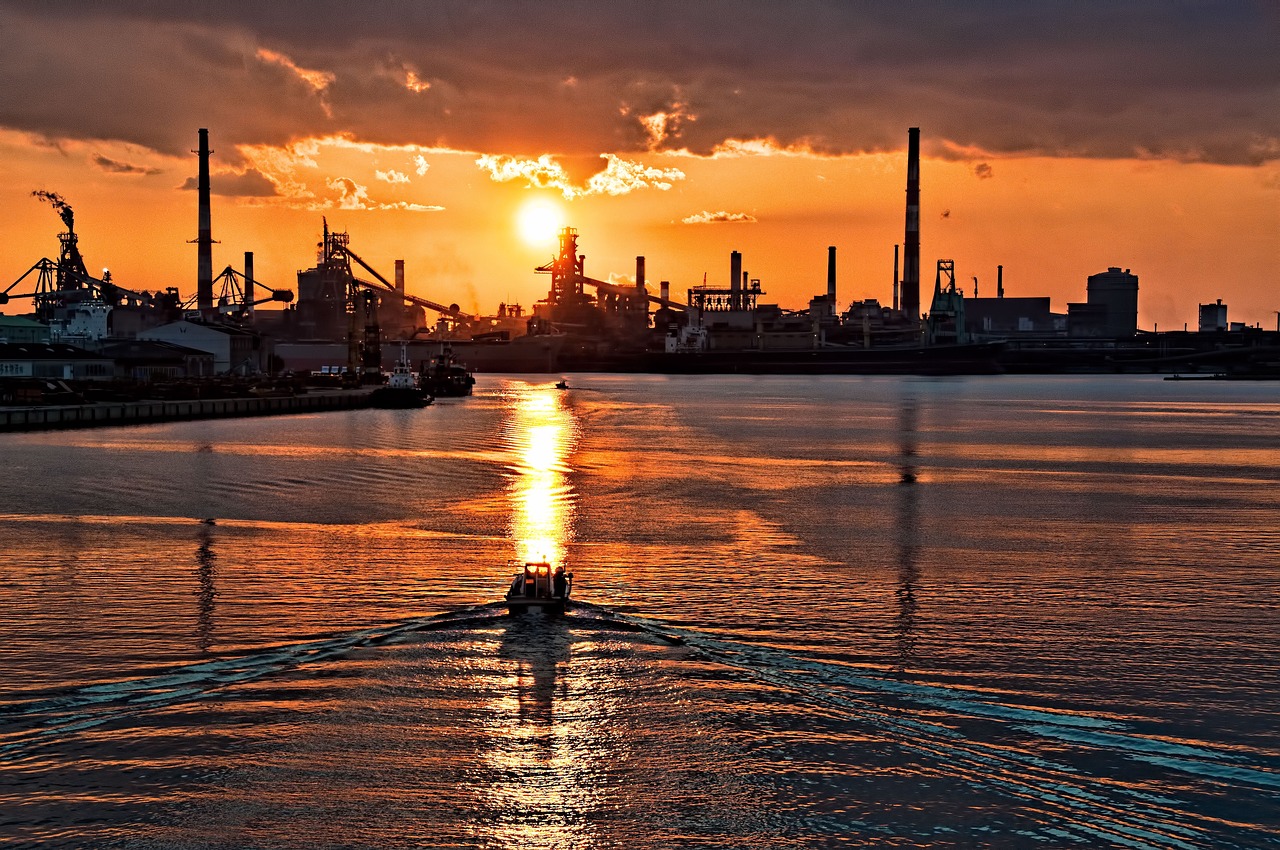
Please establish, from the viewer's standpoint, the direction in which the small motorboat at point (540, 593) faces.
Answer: facing away from the viewer
